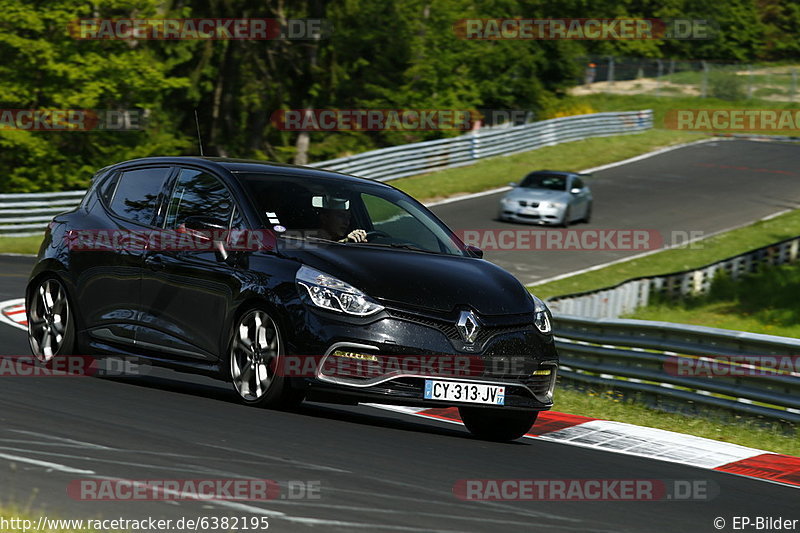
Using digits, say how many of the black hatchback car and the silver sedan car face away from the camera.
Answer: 0

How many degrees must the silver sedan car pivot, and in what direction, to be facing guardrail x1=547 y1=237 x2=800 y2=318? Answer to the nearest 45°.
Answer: approximately 45° to its left

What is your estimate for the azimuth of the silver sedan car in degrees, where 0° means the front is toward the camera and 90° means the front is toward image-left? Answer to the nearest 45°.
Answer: approximately 45°

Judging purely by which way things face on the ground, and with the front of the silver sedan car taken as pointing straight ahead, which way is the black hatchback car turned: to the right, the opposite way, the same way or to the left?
to the left

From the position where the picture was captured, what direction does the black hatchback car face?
facing the viewer and to the right of the viewer

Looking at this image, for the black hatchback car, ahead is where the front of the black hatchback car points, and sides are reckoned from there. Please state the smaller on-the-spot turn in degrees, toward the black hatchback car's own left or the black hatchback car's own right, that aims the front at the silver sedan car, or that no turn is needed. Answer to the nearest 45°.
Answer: approximately 135° to the black hatchback car's own left

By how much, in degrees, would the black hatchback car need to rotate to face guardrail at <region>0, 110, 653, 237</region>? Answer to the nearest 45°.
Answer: approximately 135° to its left

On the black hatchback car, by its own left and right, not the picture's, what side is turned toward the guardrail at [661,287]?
left

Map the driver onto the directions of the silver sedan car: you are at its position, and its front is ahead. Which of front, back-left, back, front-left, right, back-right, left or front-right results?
front-left

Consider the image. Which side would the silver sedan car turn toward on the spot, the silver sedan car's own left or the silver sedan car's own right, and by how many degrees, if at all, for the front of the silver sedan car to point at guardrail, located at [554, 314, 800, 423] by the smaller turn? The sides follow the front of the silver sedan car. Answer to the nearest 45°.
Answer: approximately 45° to the silver sedan car's own left

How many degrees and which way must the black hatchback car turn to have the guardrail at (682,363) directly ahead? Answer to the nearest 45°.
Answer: approximately 90° to its left

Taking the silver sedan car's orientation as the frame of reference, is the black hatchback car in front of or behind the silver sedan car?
in front
